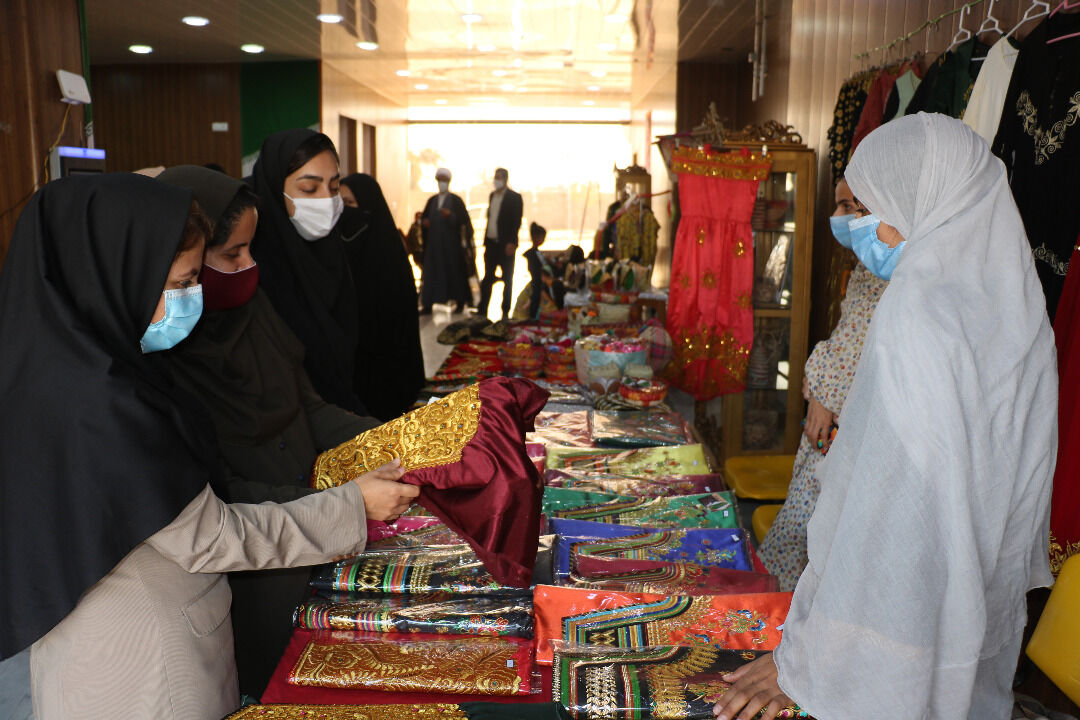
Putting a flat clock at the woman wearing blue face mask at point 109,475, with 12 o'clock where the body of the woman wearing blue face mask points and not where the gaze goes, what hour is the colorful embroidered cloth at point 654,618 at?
The colorful embroidered cloth is roughly at 12 o'clock from the woman wearing blue face mask.

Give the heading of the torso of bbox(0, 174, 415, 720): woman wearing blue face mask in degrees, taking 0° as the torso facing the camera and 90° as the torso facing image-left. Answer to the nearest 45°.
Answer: approximately 270°

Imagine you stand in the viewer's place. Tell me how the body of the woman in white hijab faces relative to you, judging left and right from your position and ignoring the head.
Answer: facing to the left of the viewer

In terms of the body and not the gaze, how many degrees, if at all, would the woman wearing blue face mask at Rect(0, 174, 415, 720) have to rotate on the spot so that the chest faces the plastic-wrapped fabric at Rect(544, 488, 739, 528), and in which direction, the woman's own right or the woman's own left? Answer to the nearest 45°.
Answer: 0° — they already face it

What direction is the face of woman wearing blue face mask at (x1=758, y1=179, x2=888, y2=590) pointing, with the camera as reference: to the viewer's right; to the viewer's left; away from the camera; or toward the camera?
to the viewer's left

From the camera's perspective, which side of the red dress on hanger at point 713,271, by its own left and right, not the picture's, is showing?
front

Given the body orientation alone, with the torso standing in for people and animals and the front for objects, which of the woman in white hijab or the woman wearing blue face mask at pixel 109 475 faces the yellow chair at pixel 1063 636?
the woman wearing blue face mask

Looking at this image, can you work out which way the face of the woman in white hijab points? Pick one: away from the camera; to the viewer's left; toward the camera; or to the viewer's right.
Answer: to the viewer's left

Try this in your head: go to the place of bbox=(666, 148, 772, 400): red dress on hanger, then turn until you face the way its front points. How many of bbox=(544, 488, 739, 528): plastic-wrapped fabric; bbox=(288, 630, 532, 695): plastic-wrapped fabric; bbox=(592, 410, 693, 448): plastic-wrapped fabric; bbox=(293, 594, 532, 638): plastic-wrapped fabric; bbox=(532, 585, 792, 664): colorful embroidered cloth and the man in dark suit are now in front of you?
5

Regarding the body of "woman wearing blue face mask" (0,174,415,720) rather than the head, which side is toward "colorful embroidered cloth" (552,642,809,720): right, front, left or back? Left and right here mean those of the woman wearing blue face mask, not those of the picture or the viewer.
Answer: front

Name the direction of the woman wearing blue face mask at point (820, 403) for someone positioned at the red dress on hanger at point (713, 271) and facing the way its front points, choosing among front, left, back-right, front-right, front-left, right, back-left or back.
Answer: front

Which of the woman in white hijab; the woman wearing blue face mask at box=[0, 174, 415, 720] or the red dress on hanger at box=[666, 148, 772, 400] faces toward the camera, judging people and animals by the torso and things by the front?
the red dress on hanger

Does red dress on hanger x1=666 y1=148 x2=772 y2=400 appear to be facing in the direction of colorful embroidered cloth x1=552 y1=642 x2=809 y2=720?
yes

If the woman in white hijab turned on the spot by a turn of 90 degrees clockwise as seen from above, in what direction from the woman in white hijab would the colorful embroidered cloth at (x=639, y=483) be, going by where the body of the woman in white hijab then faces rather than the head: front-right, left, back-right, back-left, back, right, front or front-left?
front-left

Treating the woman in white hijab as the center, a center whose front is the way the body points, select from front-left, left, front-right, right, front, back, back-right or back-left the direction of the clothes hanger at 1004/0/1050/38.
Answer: right
